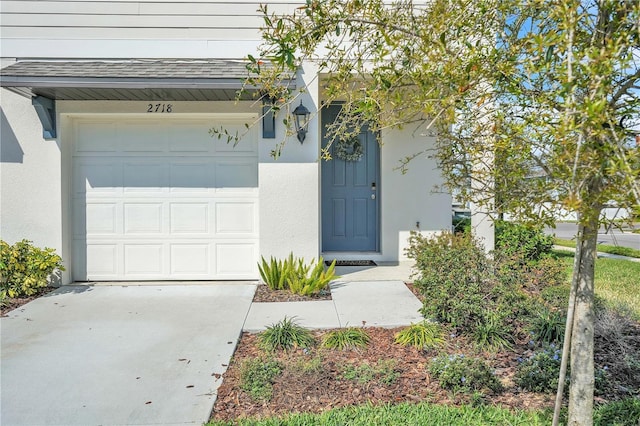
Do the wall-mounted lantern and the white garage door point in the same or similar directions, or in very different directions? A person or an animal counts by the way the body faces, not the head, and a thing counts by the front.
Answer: same or similar directions

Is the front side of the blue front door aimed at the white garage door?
no

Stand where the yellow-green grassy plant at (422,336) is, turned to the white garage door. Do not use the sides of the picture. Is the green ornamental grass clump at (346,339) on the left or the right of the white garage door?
left

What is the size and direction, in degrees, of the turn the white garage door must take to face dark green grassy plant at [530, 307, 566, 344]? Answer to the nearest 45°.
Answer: approximately 45° to its left

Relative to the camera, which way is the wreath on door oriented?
toward the camera

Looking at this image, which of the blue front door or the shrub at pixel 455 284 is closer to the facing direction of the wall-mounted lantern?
the shrub

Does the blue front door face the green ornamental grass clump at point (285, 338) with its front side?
yes

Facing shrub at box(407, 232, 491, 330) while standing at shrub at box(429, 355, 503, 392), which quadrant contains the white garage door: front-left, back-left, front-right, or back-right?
front-left

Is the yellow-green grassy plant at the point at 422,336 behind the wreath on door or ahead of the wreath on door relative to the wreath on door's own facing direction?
ahead

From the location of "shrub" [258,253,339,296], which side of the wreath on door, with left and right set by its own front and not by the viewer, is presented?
front

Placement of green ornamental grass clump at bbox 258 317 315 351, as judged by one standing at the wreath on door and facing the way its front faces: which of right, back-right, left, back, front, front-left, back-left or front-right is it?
front

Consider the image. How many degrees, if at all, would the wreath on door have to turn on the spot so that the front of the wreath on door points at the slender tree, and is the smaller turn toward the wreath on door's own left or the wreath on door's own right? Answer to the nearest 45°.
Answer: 0° — it already faces it

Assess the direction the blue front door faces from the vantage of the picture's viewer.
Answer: facing the viewer

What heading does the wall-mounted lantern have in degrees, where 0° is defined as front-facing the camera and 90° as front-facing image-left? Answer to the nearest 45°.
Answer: approximately 0°

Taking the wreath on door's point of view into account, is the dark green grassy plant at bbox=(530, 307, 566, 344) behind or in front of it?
in front

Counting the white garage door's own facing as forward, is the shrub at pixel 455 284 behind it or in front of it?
in front
